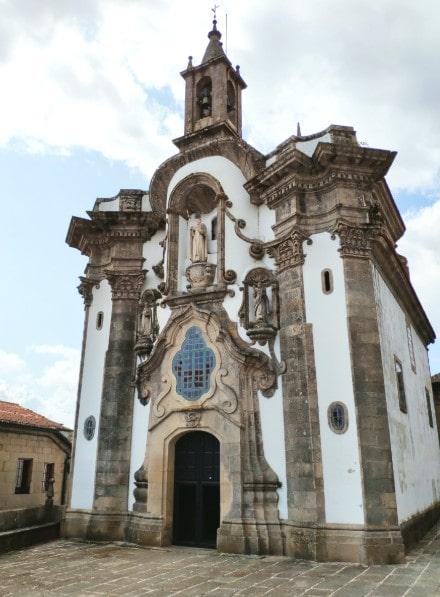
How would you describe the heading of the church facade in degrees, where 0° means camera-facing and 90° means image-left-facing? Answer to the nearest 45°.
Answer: approximately 45°

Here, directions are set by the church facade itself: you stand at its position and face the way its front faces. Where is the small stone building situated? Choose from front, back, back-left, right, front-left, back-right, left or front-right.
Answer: right
